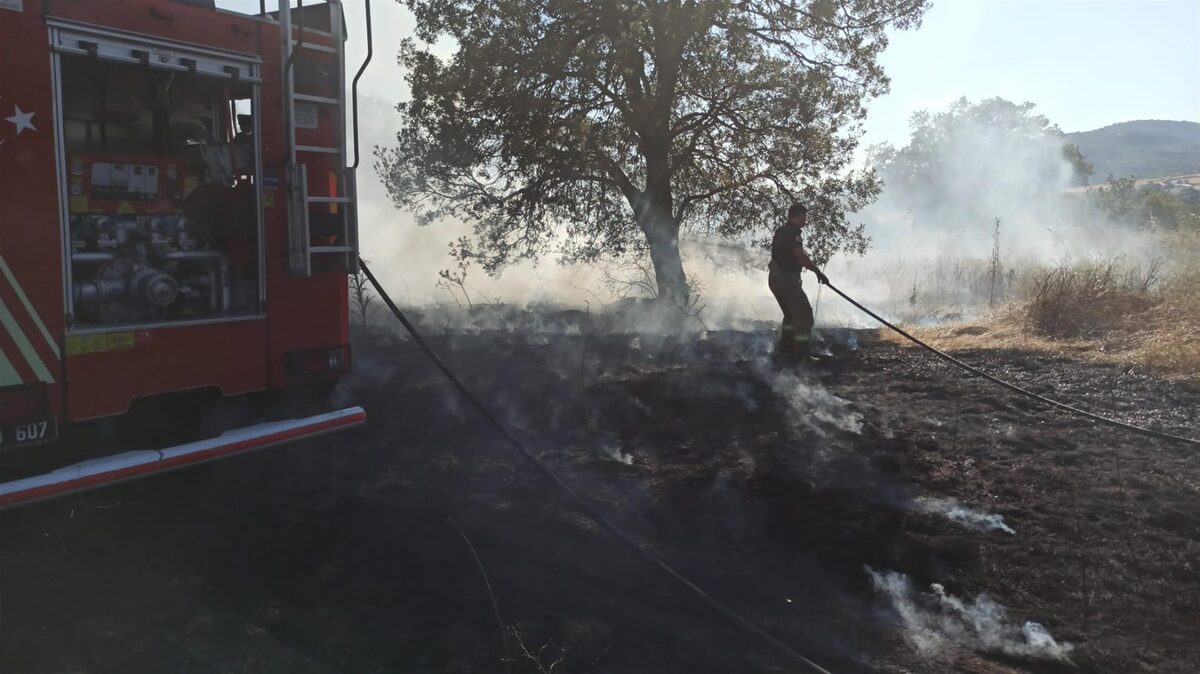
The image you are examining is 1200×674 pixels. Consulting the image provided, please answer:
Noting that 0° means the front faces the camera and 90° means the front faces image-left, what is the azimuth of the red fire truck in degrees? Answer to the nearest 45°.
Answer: approximately 135°

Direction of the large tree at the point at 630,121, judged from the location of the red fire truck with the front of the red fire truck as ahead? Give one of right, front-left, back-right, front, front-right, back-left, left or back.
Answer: right

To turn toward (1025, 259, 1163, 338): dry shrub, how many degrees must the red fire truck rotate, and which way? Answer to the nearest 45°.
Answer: approximately 135° to its right

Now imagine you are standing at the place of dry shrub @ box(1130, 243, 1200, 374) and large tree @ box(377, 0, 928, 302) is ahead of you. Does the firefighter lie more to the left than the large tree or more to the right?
left

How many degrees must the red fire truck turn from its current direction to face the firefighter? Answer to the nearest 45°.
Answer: approximately 135° to its right
